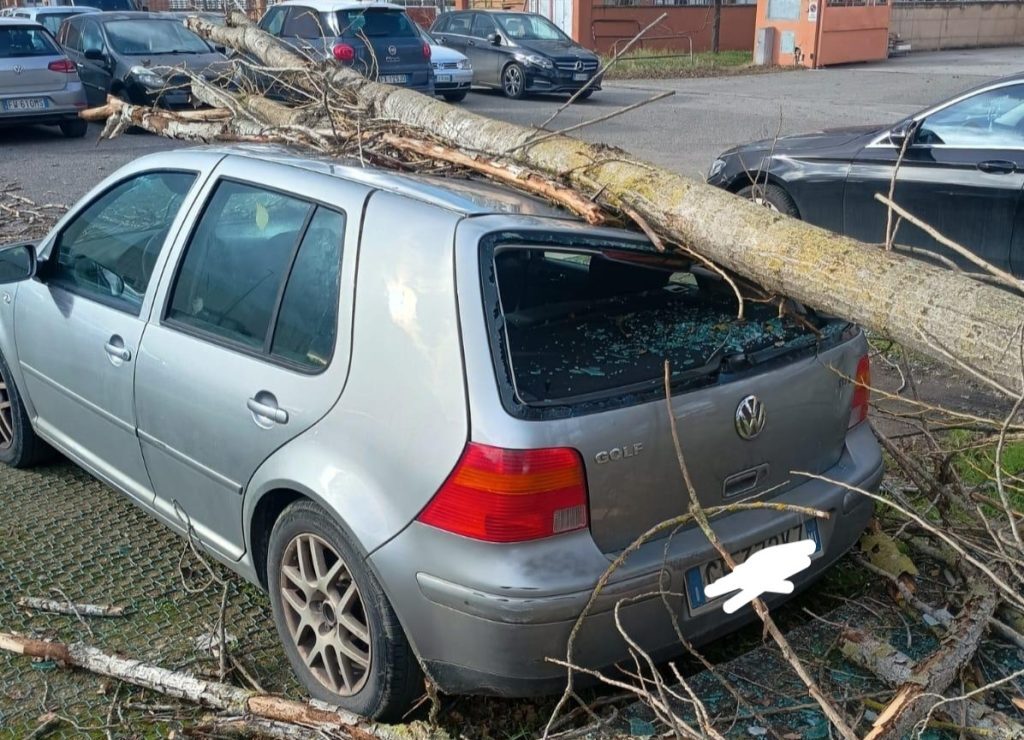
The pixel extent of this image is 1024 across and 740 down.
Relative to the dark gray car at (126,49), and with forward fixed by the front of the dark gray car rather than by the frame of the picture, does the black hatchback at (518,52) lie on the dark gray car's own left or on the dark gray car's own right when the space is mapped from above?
on the dark gray car's own left

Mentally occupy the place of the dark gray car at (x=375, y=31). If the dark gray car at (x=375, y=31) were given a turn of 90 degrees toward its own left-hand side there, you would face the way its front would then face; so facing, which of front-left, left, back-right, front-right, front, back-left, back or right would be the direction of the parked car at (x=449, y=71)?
back

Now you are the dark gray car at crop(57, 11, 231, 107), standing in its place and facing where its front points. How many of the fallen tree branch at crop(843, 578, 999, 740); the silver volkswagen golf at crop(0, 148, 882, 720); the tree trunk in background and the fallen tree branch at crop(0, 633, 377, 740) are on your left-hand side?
1

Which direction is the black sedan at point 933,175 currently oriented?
to the viewer's left

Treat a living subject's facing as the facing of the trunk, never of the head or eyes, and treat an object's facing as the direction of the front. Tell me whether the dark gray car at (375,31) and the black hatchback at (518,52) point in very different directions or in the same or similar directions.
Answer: very different directions

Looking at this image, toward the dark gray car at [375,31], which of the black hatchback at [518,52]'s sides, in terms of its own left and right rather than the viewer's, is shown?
right

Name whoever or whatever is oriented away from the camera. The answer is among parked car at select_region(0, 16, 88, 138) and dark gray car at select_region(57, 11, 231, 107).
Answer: the parked car

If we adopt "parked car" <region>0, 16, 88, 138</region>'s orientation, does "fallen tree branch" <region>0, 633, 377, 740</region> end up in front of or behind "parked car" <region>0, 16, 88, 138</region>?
behind

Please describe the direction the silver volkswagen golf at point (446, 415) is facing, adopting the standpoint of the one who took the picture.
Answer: facing away from the viewer and to the left of the viewer

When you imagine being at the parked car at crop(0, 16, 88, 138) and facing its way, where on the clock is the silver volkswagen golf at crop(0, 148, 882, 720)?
The silver volkswagen golf is roughly at 6 o'clock from the parked car.

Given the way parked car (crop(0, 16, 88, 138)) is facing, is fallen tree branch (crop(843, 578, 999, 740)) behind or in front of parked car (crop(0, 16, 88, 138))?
behind

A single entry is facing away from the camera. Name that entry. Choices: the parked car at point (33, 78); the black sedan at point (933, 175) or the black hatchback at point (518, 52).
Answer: the parked car

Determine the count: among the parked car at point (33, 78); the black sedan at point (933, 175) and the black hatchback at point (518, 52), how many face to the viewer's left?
1
